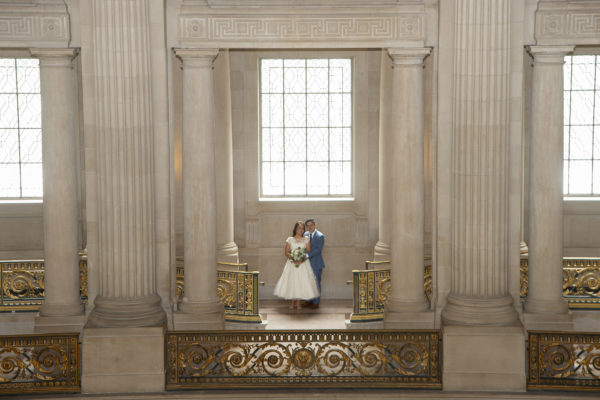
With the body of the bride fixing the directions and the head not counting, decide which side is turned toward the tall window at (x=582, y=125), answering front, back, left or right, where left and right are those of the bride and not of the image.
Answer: left

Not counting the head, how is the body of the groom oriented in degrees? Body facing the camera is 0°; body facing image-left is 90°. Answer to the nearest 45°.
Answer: approximately 45°

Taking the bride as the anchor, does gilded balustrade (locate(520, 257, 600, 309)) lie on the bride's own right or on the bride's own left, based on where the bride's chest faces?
on the bride's own left

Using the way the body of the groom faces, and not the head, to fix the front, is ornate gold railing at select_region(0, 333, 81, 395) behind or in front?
in front

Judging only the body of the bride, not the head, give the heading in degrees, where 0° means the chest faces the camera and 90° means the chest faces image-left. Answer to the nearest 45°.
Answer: approximately 0°

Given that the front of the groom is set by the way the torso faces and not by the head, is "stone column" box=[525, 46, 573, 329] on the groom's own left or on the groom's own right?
on the groom's own left

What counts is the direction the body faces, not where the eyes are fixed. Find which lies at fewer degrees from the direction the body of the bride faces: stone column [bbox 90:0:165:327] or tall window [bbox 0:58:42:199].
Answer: the stone column

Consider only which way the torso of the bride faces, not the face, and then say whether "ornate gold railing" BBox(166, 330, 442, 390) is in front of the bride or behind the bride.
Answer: in front

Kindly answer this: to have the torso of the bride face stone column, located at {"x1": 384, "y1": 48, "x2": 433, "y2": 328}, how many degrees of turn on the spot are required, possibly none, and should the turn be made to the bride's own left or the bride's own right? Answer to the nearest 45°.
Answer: approximately 45° to the bride's own left
